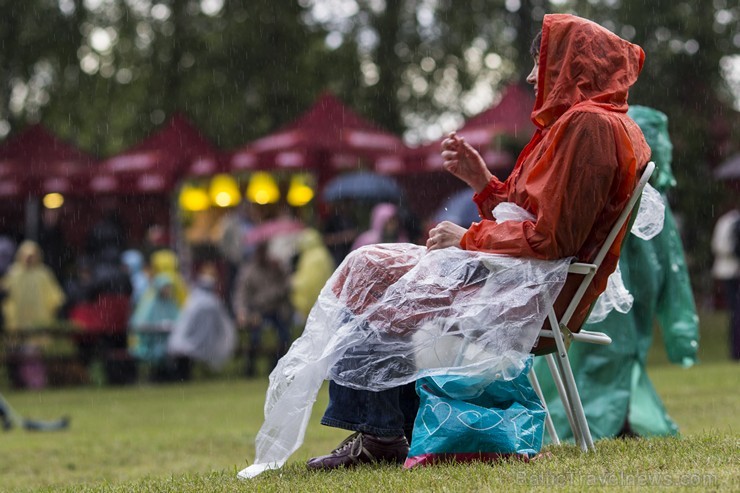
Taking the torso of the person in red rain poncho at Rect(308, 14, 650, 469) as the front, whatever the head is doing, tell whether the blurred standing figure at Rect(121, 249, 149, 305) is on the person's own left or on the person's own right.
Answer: on the person's own right

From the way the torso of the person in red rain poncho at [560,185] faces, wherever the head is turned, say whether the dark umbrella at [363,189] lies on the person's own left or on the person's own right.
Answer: on the person's own right

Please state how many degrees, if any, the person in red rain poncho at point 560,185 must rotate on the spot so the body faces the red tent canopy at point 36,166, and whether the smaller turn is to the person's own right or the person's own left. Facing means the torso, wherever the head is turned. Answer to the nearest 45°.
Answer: approximately 45° to the person's own right

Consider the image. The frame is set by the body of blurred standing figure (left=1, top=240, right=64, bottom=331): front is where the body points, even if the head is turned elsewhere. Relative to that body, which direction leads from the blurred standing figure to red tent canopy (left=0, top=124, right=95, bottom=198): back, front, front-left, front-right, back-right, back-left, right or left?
back

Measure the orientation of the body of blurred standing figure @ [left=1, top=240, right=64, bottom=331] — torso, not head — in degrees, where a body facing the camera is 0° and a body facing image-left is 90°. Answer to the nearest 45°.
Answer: approximately 0°

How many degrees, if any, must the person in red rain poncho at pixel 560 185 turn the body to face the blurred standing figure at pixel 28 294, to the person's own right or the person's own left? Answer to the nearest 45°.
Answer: approximately 45° to the person's own right

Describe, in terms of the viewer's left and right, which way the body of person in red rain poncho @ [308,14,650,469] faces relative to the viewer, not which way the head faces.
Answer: facing to the left of the viewer

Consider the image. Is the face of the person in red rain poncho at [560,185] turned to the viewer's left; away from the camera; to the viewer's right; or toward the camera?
to the viewer's left

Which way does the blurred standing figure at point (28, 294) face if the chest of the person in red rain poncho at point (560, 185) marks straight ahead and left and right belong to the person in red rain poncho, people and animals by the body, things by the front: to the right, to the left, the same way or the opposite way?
to the left

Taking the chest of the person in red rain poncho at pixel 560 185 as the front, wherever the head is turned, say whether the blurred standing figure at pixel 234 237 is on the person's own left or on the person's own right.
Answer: on the person's own right

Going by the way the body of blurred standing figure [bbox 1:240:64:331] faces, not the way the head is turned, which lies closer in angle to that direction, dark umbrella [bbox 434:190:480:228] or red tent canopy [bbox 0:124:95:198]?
the dark umbrella

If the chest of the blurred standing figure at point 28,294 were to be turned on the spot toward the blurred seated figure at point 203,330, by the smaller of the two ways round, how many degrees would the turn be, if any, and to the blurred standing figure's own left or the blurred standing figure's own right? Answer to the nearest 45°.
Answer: approximately 45° to the blurred standing figure's own left

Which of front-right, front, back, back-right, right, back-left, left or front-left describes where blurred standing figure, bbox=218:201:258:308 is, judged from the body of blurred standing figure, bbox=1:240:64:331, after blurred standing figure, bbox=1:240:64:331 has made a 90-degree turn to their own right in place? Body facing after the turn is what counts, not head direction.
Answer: back-right
